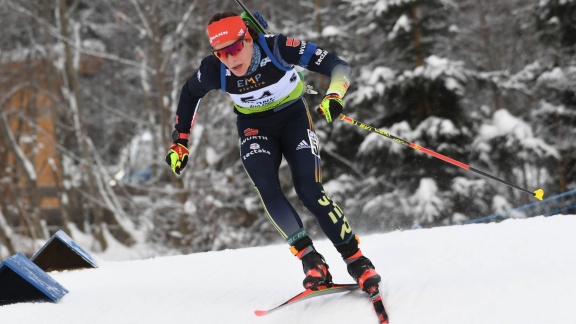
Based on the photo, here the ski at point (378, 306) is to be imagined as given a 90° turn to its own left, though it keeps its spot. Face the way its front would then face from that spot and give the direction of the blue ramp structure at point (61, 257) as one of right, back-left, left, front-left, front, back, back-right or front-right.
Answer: back-left

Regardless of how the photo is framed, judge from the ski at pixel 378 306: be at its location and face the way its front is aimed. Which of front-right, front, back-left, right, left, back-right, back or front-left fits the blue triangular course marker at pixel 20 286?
right

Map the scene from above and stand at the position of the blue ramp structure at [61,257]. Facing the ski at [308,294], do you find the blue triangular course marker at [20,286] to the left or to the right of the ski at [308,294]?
right

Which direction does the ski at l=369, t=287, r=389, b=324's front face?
toward the camera
